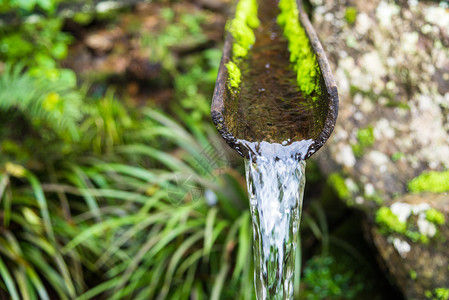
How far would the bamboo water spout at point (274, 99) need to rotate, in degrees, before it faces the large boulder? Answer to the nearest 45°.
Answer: approximately 135° to its left

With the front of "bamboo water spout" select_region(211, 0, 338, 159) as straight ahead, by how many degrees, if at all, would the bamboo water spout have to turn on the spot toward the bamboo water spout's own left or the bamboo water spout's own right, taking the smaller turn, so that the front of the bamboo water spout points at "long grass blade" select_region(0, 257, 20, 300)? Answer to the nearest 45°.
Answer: approximately 90° to the bamboo water spout's own right

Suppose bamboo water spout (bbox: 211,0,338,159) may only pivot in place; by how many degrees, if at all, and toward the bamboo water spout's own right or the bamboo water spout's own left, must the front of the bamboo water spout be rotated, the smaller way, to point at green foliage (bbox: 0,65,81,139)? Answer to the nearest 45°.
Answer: approximately 135° to the bamboo water spout's own right

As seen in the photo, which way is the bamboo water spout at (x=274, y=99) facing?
toward the camera

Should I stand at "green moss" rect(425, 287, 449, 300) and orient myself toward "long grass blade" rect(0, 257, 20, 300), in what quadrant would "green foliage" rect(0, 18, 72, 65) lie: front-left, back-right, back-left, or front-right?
front-right

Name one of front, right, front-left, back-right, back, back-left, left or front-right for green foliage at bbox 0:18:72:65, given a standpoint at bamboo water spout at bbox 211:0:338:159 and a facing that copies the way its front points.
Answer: back-right
